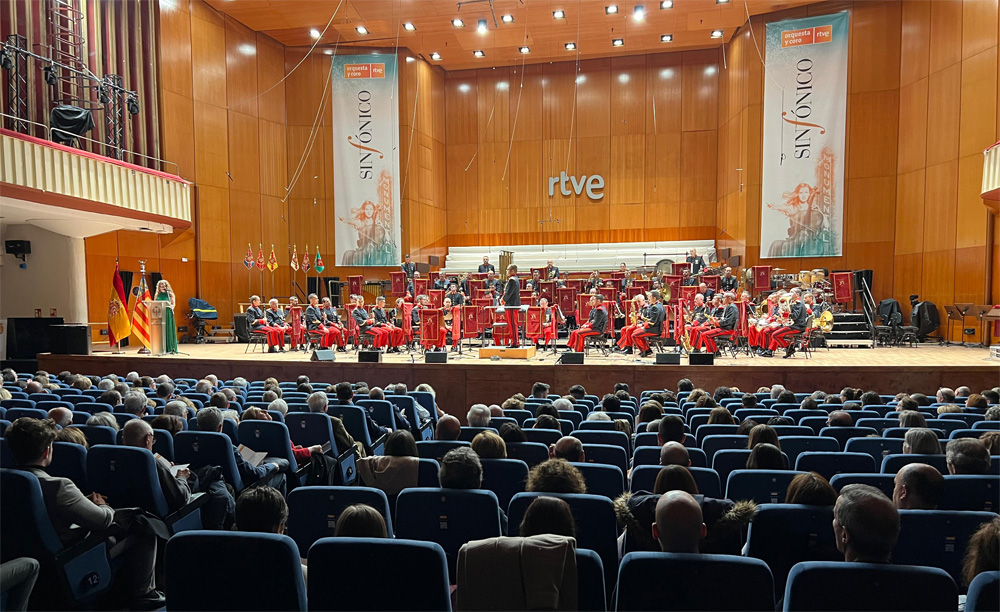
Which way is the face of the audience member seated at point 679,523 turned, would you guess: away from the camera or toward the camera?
away from the camera

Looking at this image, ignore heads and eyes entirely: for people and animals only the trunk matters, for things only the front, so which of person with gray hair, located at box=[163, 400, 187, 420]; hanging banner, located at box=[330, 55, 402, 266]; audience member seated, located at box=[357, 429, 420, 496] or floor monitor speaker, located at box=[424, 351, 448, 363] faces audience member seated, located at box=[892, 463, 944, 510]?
the hanging banner

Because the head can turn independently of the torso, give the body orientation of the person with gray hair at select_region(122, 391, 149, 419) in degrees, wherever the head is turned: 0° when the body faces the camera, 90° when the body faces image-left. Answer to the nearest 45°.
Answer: approximately 225°

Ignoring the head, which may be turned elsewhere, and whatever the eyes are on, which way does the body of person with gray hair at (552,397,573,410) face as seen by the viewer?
away from the camera

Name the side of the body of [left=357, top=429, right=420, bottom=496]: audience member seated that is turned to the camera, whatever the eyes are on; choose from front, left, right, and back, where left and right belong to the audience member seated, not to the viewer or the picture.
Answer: back

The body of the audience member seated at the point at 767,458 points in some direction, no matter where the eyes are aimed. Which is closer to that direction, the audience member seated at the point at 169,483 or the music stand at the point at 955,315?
the music stand

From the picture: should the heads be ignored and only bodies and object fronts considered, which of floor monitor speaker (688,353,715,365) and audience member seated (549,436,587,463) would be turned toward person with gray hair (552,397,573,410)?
the audience member seated

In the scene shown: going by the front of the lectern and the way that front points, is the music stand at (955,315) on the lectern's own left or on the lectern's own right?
on the lectern's own left

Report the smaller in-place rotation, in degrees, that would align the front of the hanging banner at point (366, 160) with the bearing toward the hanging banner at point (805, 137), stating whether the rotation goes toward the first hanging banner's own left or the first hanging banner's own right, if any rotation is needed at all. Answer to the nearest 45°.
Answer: approximately 45° to the first hanging banner's own left

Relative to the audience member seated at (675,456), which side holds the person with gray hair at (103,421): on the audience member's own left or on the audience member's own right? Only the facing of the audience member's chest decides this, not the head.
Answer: on the audience member's own left

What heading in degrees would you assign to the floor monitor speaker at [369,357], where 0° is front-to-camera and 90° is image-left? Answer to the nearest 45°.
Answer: approximately 180°

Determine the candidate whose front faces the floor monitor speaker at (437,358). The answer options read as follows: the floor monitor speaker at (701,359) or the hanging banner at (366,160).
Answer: the hanging banner

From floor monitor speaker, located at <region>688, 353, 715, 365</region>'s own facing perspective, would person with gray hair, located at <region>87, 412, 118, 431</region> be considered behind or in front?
behind

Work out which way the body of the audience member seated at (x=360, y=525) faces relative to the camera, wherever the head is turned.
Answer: away from the camera

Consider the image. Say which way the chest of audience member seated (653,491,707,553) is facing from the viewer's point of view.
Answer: away from the camera
